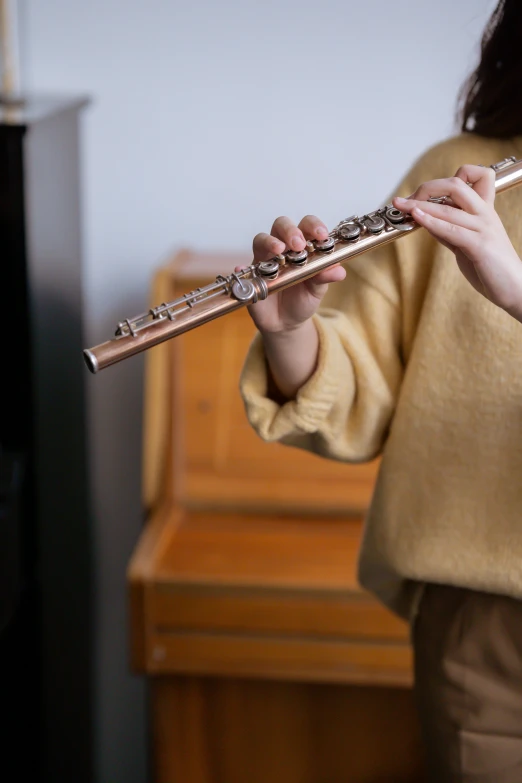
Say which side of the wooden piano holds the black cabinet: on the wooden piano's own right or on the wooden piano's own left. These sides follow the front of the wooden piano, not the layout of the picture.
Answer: on the wooden piano's own right

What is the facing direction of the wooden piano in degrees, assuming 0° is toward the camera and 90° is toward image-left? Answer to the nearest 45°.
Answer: approximately 0°
